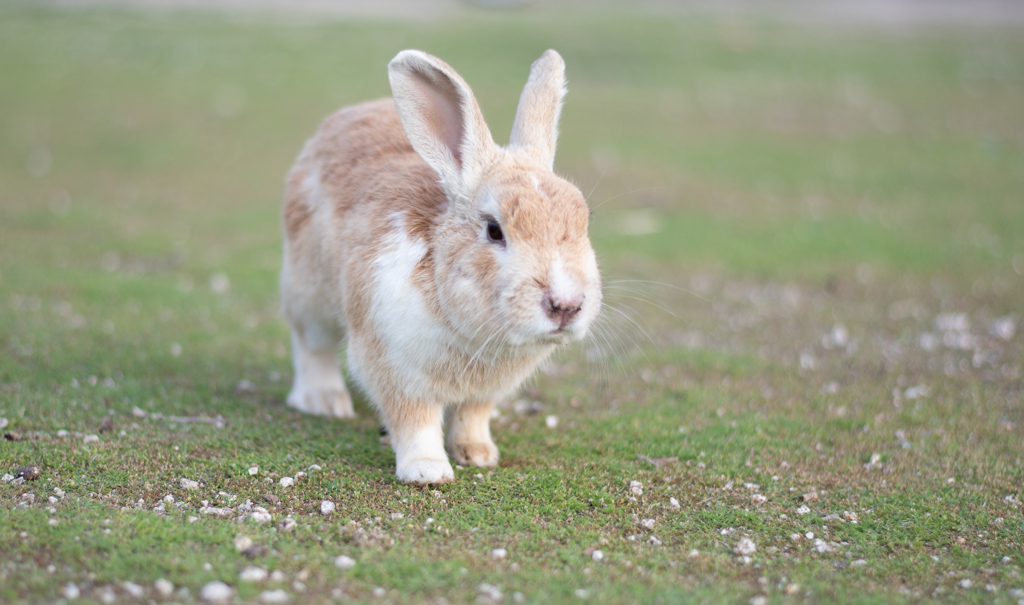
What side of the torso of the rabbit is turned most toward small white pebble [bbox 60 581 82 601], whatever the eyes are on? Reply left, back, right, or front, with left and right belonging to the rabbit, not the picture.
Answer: right

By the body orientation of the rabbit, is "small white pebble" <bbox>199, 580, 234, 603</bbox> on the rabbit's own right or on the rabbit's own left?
on the rabbit's own right

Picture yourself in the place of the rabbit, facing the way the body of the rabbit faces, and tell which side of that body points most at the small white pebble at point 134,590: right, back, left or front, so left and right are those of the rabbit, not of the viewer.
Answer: right

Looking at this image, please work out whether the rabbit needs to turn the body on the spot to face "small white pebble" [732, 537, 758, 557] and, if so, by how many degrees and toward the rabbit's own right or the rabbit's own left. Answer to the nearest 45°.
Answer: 0° — it already faces it

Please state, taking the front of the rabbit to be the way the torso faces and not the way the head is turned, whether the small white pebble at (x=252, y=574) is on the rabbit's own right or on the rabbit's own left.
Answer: on the rabbit's own right

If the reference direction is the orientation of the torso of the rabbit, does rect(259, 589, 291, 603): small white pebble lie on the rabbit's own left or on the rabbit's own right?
on the rabbit's own right

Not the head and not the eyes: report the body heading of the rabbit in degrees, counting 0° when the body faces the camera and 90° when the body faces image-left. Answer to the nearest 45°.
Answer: approximately 315°
